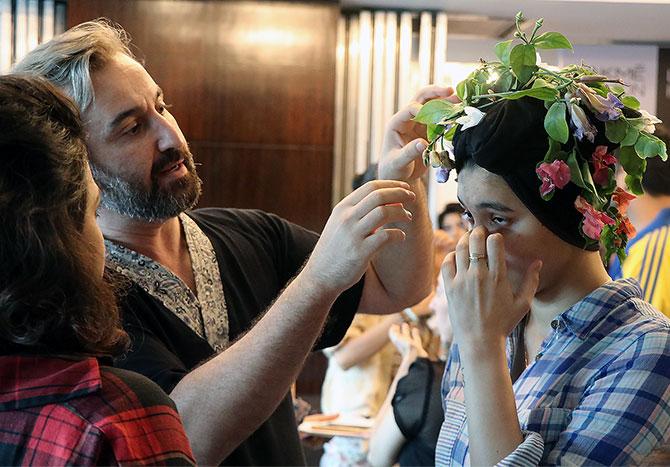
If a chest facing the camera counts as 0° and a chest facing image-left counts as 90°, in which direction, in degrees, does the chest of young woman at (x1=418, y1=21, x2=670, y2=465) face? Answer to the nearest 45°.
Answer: approximately 45°

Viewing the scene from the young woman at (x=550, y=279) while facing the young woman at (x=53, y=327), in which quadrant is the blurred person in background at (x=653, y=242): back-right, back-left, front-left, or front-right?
back-right

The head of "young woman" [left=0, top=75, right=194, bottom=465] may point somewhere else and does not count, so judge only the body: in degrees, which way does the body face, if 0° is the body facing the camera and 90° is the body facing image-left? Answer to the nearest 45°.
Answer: approximately 225°

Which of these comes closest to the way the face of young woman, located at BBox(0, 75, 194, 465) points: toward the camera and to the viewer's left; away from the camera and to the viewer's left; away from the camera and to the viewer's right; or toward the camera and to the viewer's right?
away from the camera and to the viewer's right

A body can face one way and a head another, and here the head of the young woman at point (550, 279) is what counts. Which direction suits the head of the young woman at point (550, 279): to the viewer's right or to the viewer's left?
to the viewer's left

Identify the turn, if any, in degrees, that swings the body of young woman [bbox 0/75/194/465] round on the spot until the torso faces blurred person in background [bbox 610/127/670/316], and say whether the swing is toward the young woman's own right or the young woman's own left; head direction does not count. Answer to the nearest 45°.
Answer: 0° — they already face them
